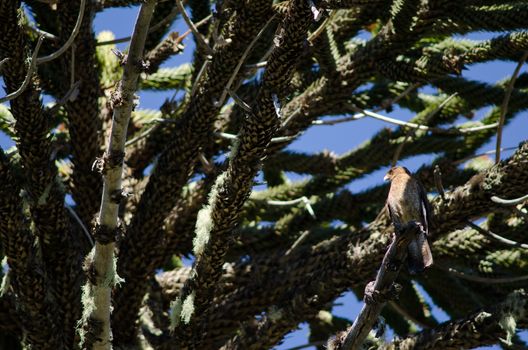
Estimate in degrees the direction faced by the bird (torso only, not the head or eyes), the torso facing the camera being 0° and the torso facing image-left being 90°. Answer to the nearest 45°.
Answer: approximately 45°
